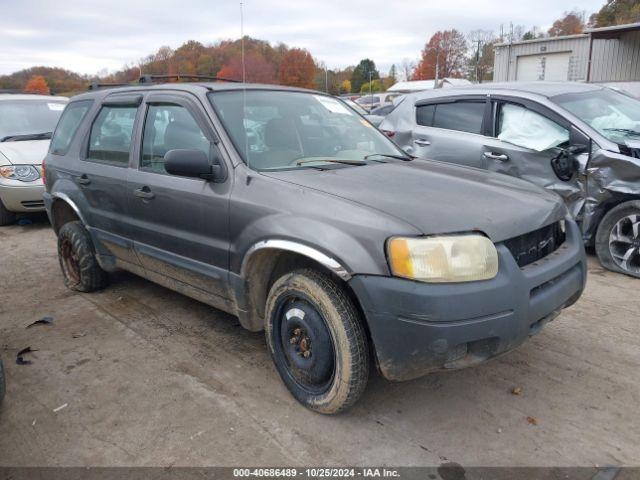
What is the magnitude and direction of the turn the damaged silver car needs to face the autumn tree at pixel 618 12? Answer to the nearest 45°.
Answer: approximately 135° to its left

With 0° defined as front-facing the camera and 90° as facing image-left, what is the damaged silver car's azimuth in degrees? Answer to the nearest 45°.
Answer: approximately 315°

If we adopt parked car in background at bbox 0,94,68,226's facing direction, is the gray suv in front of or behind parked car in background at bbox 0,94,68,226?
in front

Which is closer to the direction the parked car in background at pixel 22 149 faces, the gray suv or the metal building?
the gray suv

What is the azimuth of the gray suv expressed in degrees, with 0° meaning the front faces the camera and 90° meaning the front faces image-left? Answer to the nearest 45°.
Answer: approximately 315°

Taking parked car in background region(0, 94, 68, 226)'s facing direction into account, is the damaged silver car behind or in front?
in front

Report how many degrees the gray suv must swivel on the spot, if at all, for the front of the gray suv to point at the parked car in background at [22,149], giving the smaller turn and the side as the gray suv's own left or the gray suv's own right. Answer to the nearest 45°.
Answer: approximately 180°
